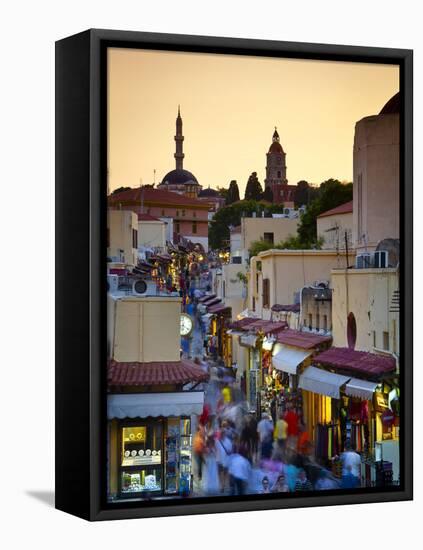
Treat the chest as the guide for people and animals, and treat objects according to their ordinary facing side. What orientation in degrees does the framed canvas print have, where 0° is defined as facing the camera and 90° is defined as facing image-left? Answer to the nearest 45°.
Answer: approximately 315°
